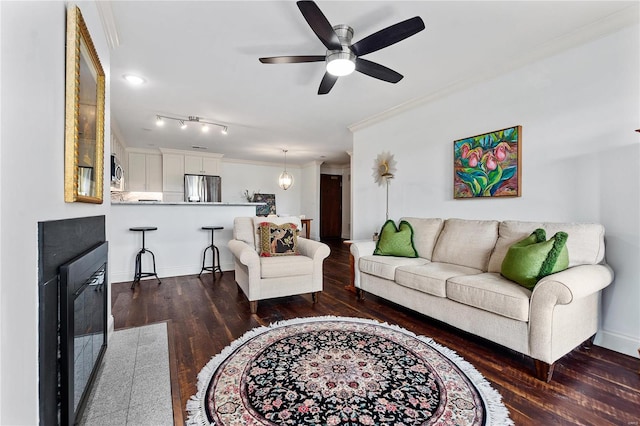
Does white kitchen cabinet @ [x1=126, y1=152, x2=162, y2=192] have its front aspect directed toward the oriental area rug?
yes

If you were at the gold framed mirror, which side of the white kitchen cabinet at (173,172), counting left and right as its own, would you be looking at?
front

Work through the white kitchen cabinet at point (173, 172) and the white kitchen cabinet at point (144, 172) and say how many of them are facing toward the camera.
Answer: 2

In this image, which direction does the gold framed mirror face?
to the viewer's right

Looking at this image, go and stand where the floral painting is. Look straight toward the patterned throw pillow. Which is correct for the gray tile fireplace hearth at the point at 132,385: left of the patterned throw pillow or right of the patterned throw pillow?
left

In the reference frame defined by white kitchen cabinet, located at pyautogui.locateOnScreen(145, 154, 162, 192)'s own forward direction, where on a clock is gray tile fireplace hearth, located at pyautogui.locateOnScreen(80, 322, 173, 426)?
The gray tile fireplace hearth is roughly at 12 o'clock from the white kitchen cabinet.

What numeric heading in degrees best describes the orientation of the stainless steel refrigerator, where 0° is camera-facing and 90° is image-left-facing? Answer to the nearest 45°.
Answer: approximately 0°

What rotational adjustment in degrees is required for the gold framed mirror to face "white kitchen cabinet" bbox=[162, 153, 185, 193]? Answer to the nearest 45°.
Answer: approximately 90° to its left

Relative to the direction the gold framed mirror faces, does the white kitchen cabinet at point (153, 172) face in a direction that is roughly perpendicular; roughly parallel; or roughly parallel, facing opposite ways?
roughly perpendicular

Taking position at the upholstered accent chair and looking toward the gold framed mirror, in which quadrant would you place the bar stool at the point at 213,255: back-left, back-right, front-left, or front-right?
back-right

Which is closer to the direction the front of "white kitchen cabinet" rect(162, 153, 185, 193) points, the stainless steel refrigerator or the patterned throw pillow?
the patterned throw pillow

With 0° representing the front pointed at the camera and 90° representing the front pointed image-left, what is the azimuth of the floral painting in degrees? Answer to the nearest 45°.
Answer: approximately 45°
